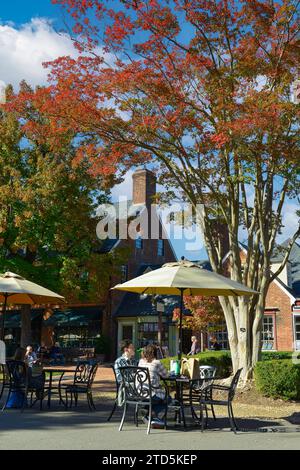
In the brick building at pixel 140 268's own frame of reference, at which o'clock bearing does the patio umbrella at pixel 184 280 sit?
The patio umbrella is roughly at 12 o'clock from the brick building.

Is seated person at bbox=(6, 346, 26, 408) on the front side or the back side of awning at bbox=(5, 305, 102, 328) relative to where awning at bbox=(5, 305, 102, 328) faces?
on the front side

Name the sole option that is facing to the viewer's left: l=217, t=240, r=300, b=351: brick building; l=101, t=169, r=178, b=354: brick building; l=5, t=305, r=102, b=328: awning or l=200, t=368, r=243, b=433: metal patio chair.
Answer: the metal patio chair

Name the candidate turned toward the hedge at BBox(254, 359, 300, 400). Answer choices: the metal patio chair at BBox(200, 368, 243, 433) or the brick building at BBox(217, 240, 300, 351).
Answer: the brick building

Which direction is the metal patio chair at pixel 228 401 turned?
to the viewer's left

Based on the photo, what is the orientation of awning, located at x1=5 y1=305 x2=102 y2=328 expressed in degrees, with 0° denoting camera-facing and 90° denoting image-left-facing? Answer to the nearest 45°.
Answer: approximately 0°

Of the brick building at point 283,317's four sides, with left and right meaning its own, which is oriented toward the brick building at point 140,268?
right

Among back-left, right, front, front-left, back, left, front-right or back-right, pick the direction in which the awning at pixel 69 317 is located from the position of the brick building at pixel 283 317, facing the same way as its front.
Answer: right

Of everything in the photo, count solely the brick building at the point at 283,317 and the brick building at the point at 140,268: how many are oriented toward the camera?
2

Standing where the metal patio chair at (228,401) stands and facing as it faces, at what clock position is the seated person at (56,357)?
The seated person is roughly at 2 o'clock from the metal patio chair.

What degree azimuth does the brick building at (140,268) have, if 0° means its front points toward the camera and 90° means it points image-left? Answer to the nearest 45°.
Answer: approximately 0°

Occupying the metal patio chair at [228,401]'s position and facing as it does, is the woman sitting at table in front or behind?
in front

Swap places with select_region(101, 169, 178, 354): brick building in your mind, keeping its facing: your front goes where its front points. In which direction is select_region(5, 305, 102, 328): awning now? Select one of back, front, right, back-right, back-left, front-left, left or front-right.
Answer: right
